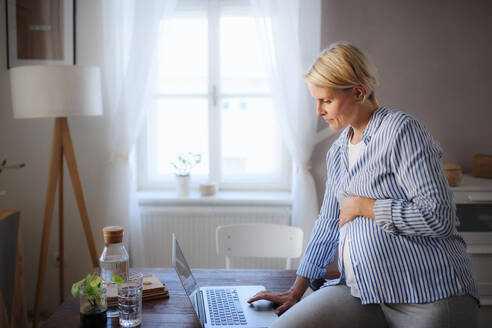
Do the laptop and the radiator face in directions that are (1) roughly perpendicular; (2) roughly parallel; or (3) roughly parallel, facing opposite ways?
roughly perpendicular

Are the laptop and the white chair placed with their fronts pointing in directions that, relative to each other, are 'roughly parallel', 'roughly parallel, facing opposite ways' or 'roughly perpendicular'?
roughly perpendicular

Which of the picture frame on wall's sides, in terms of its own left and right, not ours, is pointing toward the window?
left

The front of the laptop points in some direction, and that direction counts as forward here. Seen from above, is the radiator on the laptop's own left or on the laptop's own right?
on the laptop's own left

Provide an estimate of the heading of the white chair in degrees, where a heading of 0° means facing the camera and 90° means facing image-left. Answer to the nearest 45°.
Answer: approximately 0°

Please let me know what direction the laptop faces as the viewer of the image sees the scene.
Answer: facing to the right of the viewer

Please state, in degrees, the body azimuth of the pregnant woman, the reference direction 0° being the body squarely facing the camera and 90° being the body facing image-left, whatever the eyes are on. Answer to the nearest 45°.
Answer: approximately 45°

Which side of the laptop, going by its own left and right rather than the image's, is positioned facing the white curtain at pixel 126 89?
left

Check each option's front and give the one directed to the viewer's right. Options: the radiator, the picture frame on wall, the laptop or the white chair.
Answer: the laptop

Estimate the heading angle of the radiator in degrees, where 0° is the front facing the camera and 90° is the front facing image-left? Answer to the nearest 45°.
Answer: approximately 0°

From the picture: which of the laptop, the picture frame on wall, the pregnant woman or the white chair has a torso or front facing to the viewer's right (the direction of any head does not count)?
the laptop

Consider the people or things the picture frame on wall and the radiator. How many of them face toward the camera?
2
